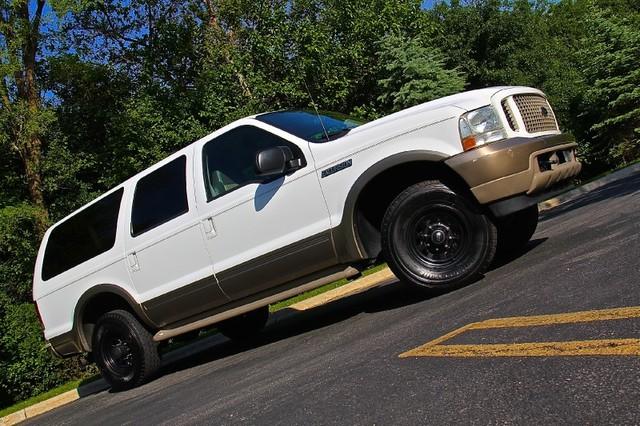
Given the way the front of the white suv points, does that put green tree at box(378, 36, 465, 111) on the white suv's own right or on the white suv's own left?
on the white suv's own left

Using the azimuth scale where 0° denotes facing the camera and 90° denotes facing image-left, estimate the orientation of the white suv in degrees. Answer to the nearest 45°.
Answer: approximately 315°

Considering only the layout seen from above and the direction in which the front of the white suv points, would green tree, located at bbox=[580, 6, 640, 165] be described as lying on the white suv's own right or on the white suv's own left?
on the white suv's own left

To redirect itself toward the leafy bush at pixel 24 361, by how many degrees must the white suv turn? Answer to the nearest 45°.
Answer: approximately 180°
